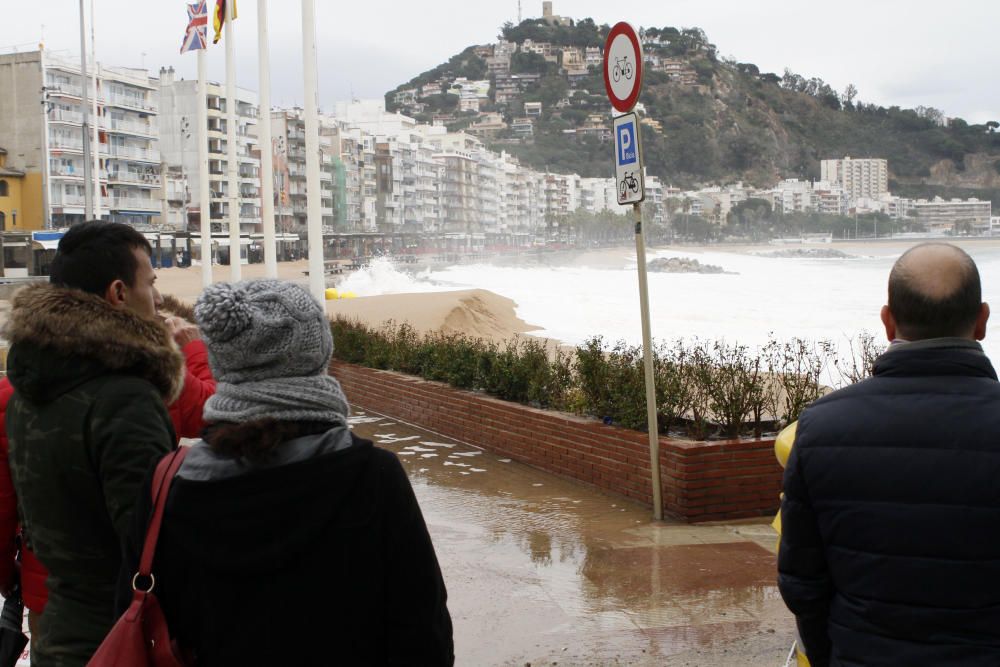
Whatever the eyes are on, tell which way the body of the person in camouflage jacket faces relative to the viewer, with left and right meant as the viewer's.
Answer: facing away from the viewer and to the right of the viewer

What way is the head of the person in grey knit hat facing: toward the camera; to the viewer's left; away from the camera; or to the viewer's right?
away from the camera

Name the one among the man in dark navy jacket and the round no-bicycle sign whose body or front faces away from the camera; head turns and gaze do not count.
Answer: the man in dark navy jacket

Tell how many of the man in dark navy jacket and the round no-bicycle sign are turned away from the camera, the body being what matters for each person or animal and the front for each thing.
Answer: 1

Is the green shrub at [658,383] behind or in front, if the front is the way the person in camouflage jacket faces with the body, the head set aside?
in front

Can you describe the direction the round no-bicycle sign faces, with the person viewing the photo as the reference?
facing the viewer and to the left of the viewer

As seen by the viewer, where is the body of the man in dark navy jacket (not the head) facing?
away from the camera

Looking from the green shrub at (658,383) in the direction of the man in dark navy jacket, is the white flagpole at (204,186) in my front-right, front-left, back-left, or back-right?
back-right

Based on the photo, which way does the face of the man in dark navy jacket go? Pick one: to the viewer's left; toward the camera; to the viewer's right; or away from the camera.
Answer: away from the camera
